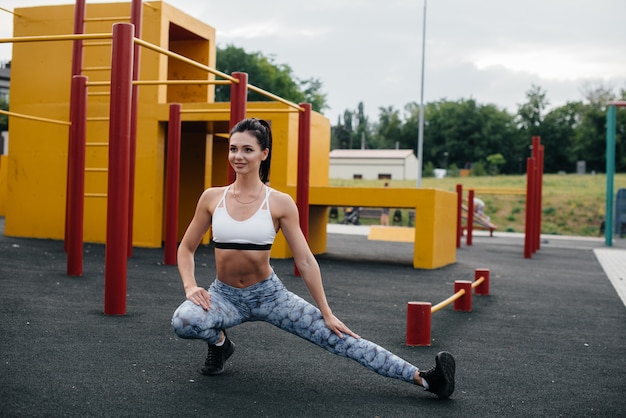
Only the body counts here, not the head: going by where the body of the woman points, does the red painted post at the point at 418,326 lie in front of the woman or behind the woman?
behind

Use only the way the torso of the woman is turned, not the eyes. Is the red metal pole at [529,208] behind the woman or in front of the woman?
behind

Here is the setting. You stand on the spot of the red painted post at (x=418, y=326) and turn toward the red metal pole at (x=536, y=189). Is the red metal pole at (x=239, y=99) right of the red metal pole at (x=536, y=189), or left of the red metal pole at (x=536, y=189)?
left

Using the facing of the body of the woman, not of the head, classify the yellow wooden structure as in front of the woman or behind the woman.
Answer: behind

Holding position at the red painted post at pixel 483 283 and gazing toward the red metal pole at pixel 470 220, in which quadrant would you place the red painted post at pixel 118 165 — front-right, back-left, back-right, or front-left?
back-left

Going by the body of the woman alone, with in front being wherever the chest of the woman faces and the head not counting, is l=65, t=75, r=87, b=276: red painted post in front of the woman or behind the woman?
behind

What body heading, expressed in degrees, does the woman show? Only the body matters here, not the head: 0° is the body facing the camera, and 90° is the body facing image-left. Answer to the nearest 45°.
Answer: approximately 0°

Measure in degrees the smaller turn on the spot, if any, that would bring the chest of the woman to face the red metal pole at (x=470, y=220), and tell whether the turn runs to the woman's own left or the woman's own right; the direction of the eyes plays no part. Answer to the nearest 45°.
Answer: approximately 180°
